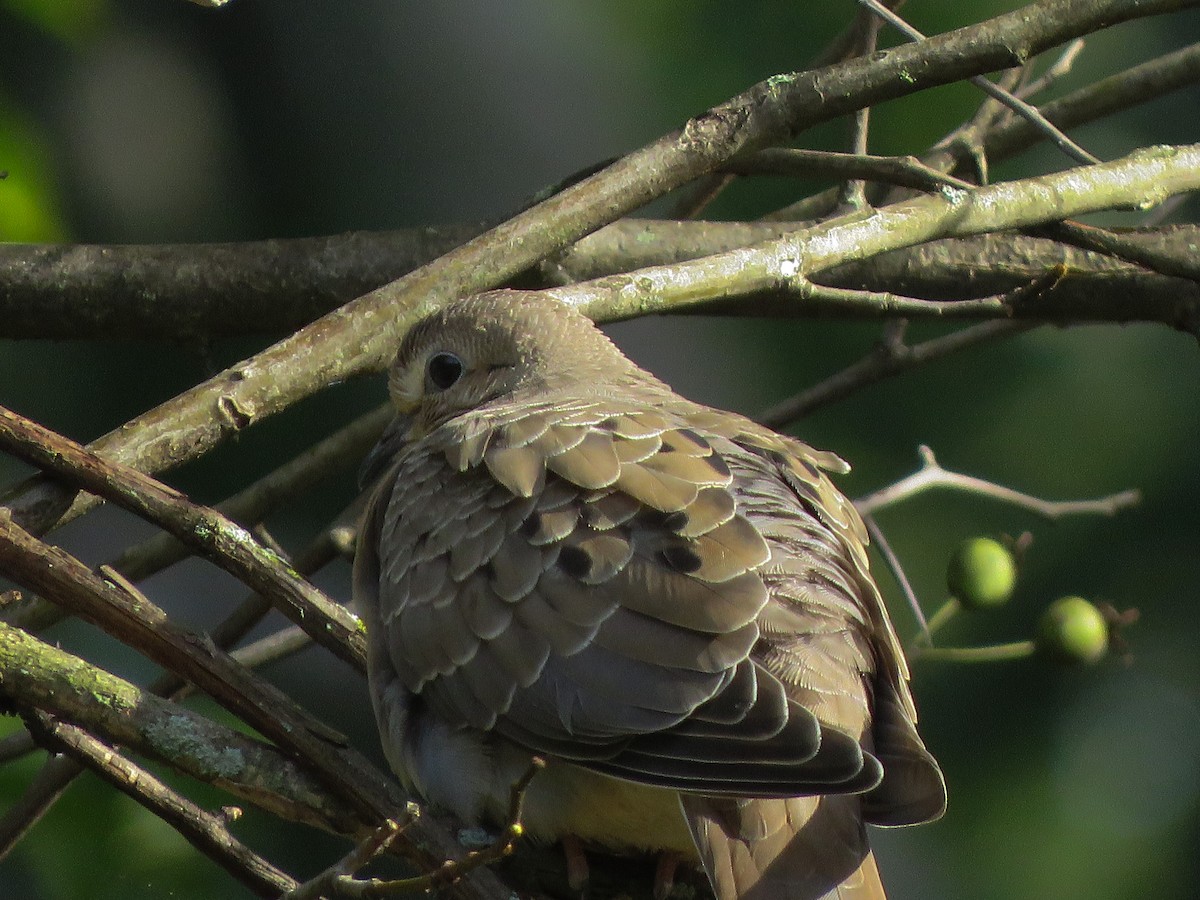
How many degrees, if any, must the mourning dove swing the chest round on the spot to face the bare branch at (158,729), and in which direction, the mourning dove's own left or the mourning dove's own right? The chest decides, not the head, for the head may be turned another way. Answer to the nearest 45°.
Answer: approximately 90° to the mourning dove's own left

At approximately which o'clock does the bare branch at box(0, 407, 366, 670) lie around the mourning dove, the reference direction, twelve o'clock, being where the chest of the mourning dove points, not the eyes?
The bare branch is roughly at 10 o'clock from the mourning dove.

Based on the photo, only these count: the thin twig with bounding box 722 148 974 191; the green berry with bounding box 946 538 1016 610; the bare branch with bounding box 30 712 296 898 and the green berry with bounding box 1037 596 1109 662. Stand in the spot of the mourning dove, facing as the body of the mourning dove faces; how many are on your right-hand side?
3

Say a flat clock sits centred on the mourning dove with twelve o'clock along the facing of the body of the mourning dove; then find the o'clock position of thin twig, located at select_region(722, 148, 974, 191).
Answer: The thin twig is roughly at 3 o'clock from the mourning dove.

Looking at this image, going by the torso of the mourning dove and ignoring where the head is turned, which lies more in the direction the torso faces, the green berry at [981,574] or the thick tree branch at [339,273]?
the thick tree branch

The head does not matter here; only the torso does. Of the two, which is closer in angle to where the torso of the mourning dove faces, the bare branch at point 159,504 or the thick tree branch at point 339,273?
the thick tree branch

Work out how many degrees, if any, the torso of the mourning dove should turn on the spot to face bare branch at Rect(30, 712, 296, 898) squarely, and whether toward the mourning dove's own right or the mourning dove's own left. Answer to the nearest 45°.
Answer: approximately 45° to the mourning dove's own left

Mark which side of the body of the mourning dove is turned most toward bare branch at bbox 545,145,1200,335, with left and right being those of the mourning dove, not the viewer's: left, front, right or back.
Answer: right

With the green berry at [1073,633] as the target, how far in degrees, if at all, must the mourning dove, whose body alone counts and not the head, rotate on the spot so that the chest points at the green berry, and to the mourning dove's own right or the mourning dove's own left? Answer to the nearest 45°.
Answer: approximately 90° to the mourning dove's own right

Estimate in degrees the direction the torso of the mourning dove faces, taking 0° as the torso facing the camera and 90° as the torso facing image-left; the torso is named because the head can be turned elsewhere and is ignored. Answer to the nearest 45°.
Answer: approximately 135°

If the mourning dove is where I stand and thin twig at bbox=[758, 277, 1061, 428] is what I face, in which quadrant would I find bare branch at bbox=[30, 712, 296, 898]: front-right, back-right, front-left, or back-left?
back-left
